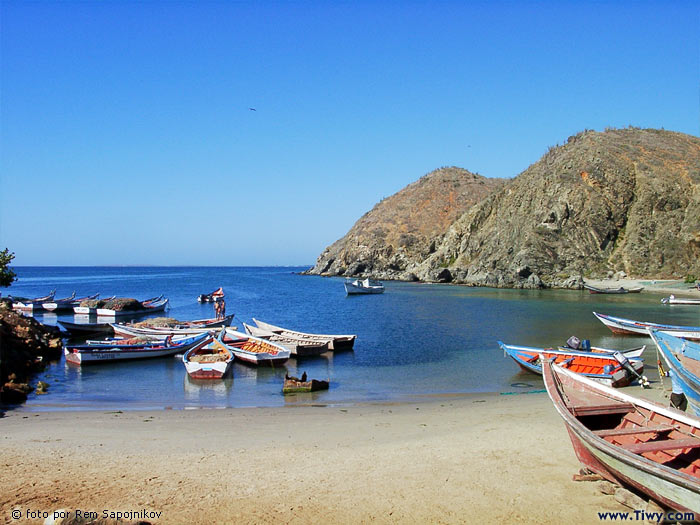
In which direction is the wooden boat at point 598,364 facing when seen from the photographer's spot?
facing away from the viewer and to the left of the viewer

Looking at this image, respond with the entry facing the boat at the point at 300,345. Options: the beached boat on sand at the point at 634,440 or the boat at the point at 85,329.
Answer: the beached boat on sand

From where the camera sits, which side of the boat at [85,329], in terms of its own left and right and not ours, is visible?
left

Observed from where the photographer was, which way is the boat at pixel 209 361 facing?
facing away from the viewer

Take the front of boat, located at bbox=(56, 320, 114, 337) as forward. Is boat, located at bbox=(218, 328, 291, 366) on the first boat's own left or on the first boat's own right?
on the first boat's own left

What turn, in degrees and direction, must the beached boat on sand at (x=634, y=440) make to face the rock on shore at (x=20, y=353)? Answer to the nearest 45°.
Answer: approximately 45° to its left

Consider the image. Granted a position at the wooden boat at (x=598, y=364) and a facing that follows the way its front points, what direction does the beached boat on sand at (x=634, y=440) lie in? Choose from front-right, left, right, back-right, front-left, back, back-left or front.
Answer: back-left

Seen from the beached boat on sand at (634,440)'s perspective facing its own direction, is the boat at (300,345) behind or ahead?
ahead

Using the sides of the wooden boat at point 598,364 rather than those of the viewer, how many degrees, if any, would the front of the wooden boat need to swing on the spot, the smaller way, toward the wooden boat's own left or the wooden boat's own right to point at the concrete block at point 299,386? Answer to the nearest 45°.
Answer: approximately 45° to the wooden boat's own left

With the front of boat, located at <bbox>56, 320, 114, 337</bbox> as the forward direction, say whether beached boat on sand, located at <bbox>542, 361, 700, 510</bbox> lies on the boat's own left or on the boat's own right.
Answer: on the boat's own left

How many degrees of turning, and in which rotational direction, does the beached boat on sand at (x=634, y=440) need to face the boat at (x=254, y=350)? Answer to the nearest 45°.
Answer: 0° — it already faces it
